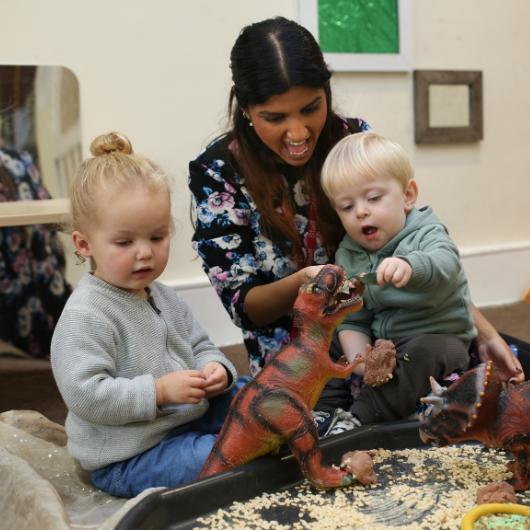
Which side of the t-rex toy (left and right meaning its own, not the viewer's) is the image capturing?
right

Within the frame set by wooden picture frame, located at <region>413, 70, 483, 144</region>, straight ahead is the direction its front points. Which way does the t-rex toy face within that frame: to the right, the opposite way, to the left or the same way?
to the left

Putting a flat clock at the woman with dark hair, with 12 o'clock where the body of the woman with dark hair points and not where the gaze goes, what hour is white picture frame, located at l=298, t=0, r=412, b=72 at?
The white picture frame is roughly at 8 o'clock from the woman with dark hair.

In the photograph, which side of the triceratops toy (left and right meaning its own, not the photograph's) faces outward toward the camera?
left

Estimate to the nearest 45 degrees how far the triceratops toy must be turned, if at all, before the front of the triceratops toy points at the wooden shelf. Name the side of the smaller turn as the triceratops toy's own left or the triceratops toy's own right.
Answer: approximately 45° to the triceratops toy's own right

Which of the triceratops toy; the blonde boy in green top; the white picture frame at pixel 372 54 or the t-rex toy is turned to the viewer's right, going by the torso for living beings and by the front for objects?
the t-rex toy

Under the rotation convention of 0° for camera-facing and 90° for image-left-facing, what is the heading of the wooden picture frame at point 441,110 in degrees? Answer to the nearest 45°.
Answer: approximately 0°

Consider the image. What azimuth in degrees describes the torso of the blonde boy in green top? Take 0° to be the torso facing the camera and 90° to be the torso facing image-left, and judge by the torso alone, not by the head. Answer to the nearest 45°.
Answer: approximately 45°
